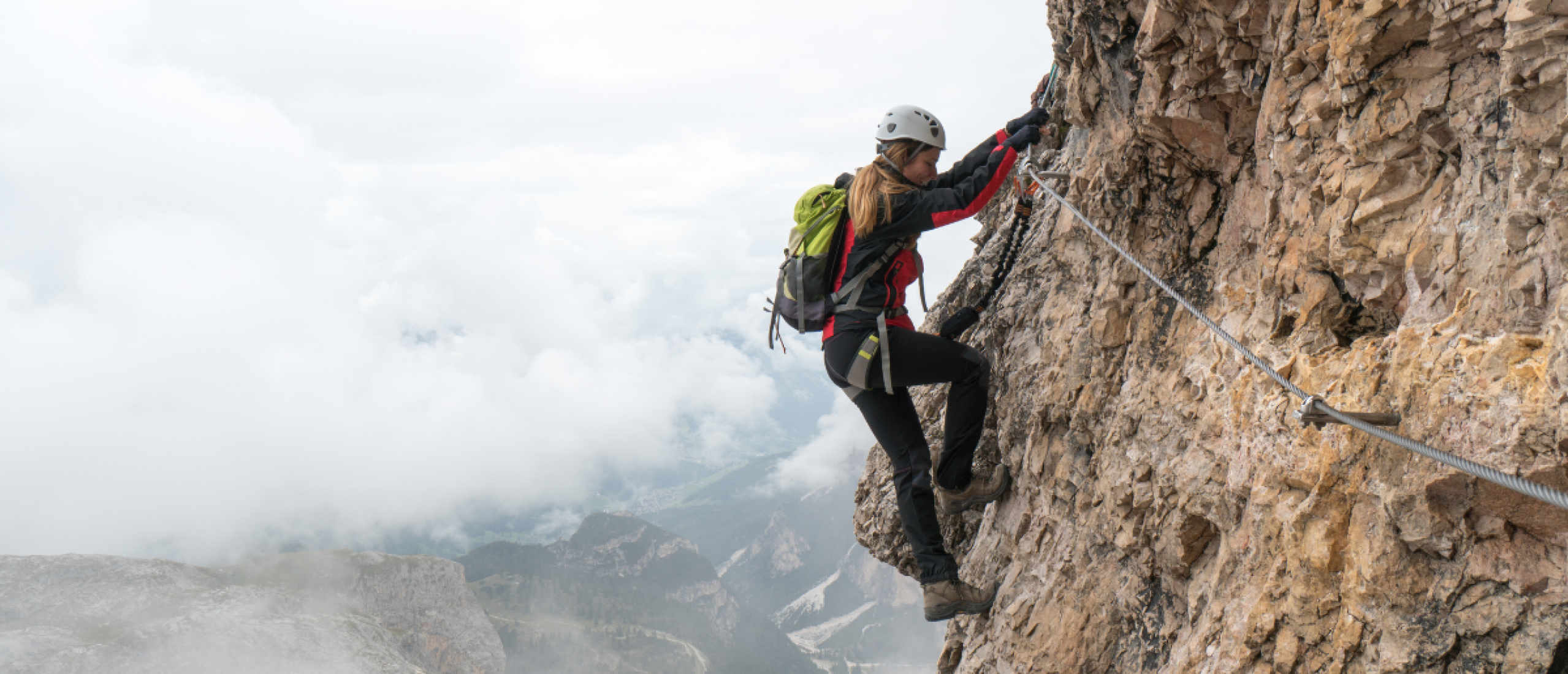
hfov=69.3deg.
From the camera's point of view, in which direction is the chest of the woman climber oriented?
to the viewer's right

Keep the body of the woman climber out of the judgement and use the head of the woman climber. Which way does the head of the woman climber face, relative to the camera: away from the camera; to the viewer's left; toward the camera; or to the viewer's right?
to the viewer's right
